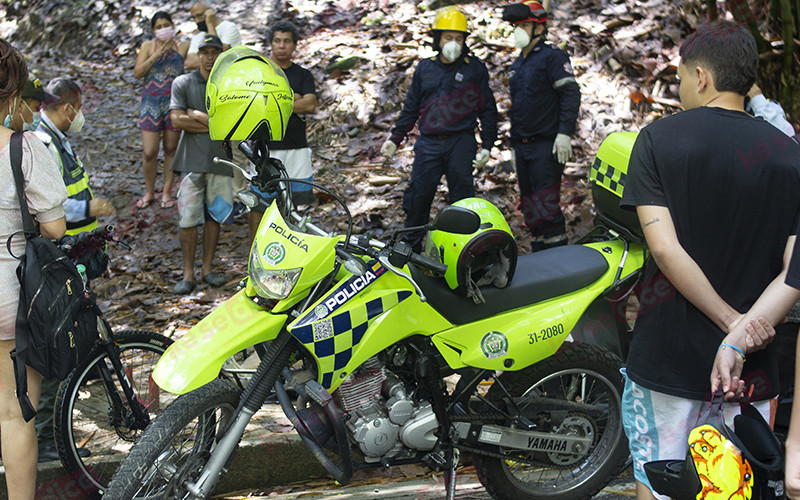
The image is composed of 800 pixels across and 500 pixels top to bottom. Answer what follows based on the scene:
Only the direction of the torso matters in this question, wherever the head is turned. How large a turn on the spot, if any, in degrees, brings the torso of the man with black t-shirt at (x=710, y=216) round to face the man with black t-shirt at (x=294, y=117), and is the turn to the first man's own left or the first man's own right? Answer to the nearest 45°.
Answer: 0° — they already face them

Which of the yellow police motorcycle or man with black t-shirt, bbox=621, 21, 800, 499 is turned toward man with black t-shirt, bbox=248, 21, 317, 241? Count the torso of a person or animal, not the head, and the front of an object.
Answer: man with black t-shirt, bbox=621, 21, 800, 499

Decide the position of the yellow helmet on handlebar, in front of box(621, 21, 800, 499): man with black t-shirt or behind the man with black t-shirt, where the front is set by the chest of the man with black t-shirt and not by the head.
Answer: in front

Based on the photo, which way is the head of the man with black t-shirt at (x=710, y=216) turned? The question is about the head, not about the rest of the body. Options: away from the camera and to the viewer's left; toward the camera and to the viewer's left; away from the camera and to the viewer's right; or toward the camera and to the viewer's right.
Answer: away from the camera and to the viewer's left

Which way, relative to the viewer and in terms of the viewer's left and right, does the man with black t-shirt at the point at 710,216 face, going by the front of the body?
facing away from the viewer and to the left of the viewer
